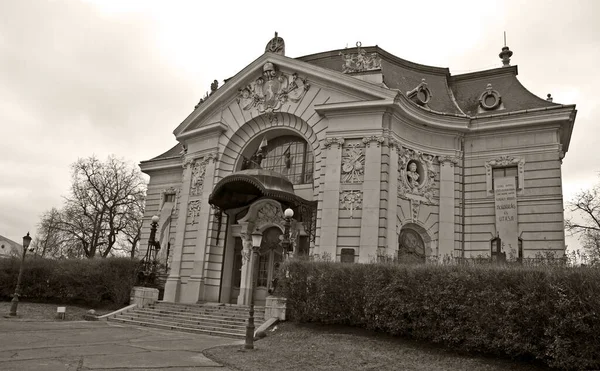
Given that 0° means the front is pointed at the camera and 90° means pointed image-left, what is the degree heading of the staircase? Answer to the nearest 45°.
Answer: approximately 45°

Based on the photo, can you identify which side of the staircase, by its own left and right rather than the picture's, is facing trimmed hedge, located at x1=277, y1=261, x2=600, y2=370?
left

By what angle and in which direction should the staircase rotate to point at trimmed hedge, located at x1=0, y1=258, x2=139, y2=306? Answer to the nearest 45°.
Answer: approximately 90° to its right

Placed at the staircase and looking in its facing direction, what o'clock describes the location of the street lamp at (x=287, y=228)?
The street lamp is roughly at 9 o'clock from the staircase.

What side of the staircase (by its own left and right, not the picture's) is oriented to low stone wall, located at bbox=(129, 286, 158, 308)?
right

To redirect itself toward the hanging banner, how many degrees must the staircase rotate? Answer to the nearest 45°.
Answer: approximately 135° to its left

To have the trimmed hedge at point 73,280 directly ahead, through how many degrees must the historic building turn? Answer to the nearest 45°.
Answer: approximately 45° to its right
